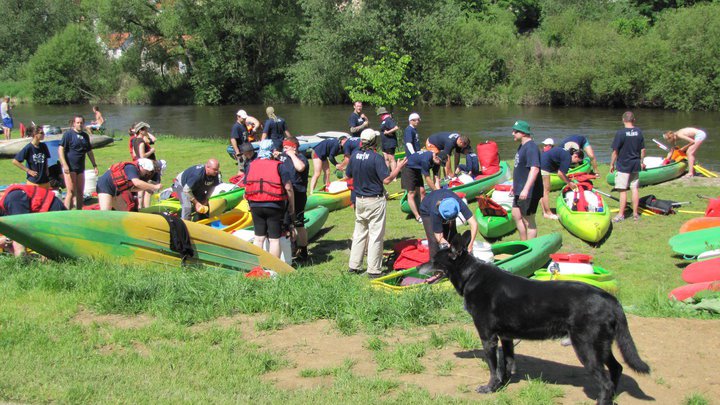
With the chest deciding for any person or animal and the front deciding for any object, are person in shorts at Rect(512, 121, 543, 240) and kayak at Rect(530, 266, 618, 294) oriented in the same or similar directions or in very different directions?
very different directions

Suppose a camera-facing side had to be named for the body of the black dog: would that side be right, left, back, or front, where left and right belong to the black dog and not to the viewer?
left

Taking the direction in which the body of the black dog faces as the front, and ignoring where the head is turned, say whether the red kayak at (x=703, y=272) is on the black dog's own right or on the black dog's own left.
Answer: on the black dog's own right

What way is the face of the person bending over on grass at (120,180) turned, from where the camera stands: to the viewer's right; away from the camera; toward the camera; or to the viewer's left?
to the viewer's right

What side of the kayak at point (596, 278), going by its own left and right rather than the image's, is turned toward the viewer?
right

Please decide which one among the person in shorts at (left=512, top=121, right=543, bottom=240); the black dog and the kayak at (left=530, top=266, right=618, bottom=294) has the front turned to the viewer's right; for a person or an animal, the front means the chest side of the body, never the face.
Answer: the kayak

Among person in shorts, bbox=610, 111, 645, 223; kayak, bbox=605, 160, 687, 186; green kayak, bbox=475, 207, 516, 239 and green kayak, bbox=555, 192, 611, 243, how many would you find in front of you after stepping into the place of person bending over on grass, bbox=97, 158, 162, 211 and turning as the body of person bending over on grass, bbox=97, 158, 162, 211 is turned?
4

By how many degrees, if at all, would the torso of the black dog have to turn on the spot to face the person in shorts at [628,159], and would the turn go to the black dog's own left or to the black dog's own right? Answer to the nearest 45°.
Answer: approximately 90° to the black dog's own right

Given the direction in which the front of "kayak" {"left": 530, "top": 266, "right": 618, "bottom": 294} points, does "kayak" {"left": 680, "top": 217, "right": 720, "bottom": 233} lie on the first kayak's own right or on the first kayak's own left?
on the first kayak's own left

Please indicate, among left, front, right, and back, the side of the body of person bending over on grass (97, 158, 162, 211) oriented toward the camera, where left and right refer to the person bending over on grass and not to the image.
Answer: right

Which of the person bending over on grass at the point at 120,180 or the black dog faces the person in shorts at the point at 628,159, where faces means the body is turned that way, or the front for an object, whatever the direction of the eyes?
the person bending over on grass

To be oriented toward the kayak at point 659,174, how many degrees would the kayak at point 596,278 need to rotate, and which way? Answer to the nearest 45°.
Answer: approximately 90° to its left
